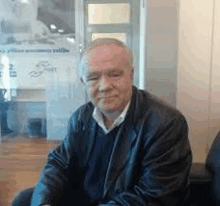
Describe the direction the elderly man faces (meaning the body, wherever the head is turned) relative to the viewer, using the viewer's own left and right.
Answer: facing the viewer and to the left of the viewer
